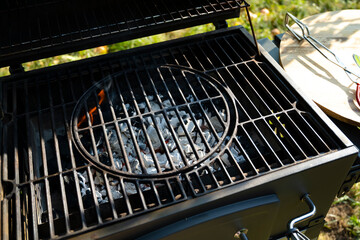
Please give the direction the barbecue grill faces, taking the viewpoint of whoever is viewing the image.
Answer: facing the viewer and to the right of the viewer
